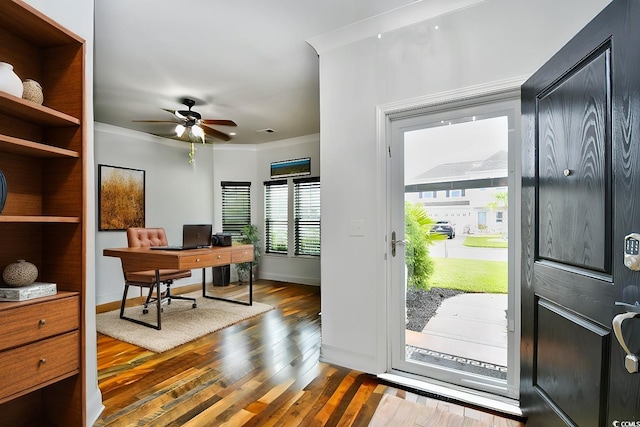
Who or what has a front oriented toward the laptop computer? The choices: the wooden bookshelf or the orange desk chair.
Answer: the orange desk chair

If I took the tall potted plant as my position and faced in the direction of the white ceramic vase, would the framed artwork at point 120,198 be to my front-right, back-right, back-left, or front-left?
front-right

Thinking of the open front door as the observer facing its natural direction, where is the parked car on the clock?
The parked car is roughly at 3 o'clock from the open front door.

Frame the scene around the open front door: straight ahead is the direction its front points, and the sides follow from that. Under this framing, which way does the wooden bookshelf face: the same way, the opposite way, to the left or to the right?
the opposite way

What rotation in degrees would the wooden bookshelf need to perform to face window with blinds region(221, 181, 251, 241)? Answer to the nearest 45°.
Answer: approximately 90° to its left

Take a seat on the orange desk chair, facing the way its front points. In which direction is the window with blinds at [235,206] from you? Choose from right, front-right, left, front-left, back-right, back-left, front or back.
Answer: left

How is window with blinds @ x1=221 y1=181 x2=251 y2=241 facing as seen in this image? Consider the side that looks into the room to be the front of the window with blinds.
toward the camera

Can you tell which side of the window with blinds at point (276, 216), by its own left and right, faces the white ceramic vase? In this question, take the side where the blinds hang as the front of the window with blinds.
front

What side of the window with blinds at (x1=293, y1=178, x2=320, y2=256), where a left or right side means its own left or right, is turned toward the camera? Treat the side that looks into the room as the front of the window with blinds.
front

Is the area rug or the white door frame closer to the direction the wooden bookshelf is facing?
the white door frame

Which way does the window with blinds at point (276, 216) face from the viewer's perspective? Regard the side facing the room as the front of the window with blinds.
toward the camera

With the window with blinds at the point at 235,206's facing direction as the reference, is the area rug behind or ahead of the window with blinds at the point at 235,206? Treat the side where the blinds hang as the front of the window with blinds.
ahead

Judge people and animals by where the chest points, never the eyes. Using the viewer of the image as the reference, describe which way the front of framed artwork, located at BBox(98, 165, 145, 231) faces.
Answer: facing the viewer and to the right of the viewer

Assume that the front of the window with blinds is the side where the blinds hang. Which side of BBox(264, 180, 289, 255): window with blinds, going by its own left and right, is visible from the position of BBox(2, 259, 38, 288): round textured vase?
front

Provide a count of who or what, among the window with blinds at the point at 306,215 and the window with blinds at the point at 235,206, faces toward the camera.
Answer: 2

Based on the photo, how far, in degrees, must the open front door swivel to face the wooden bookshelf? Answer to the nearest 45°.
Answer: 0° — it already faces it

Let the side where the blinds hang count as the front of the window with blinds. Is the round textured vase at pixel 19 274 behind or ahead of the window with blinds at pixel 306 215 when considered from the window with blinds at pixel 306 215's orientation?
ahead
